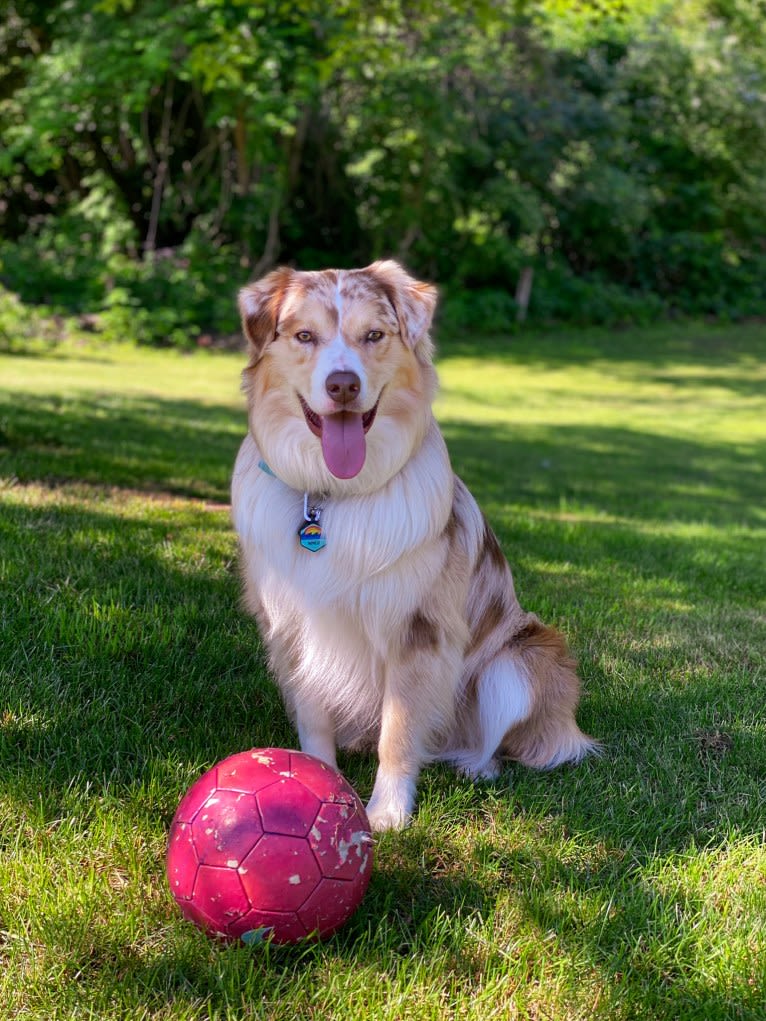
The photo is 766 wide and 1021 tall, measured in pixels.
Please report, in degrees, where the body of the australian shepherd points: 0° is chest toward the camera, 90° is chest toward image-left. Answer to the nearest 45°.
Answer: approximately 45°
